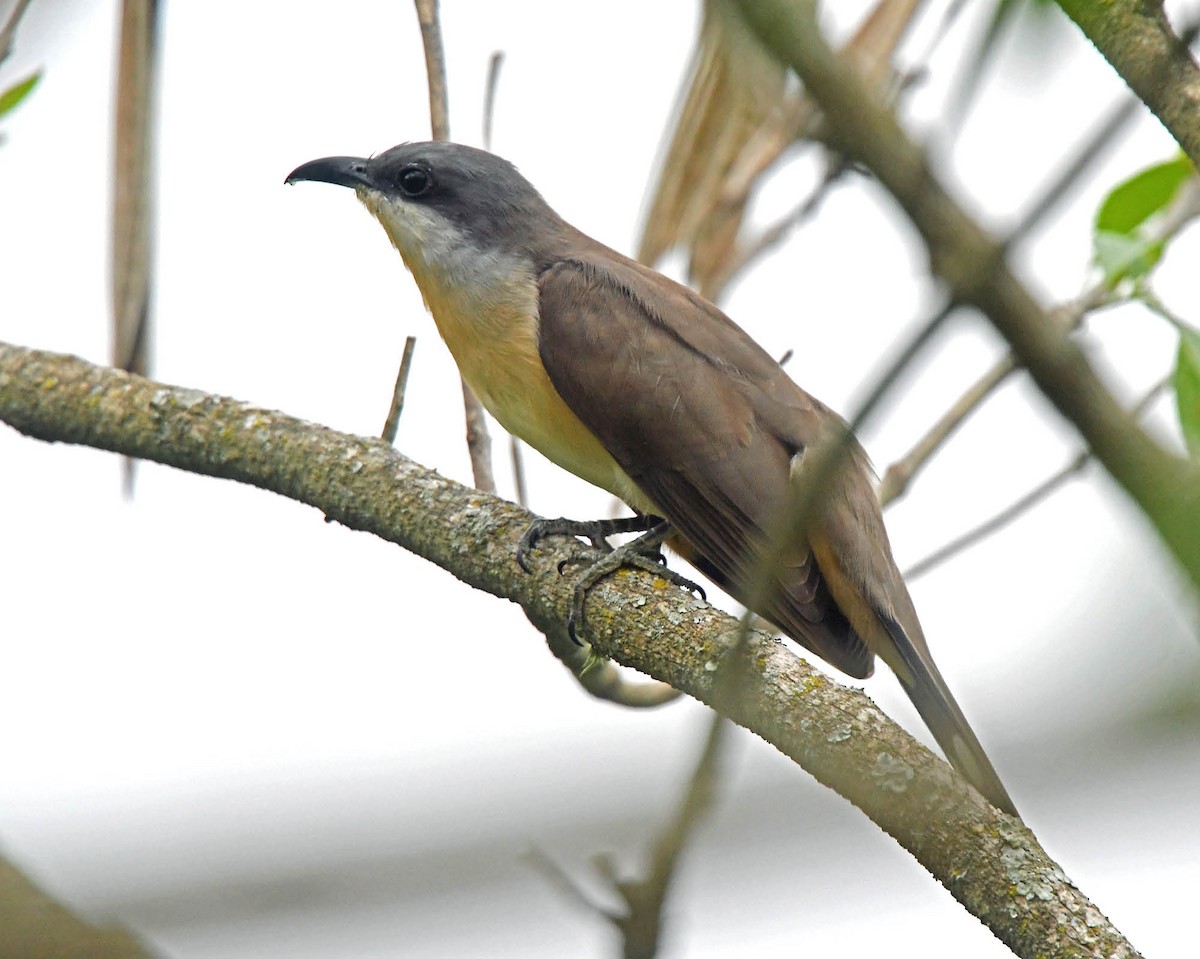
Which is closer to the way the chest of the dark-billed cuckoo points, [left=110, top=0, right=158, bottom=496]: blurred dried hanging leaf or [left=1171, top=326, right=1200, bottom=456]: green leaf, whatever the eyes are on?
the blurred dried hanging leaf

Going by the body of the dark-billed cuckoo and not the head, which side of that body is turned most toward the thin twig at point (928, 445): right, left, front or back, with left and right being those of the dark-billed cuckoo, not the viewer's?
back

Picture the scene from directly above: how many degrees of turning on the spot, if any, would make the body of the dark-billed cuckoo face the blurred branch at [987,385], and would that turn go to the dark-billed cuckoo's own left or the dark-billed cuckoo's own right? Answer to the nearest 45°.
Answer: approximately 135° to the dark-billed cuckoo's own left

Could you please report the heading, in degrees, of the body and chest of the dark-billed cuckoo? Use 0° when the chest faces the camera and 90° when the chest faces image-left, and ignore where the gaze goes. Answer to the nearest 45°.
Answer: approximately 90°
